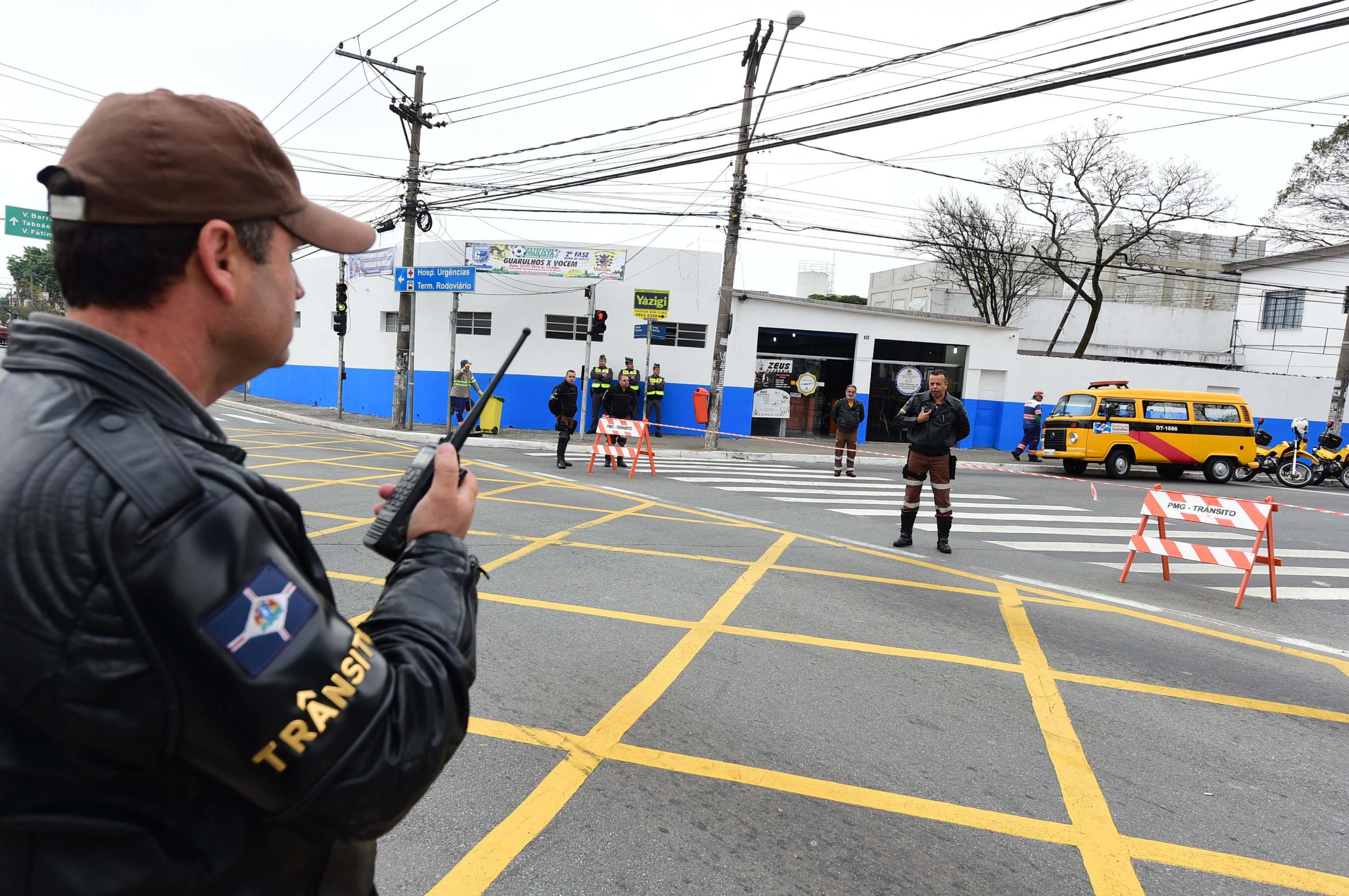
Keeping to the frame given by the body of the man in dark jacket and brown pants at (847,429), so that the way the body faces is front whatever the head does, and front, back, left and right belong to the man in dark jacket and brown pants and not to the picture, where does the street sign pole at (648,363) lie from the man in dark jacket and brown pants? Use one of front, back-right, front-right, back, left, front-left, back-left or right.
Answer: back-right

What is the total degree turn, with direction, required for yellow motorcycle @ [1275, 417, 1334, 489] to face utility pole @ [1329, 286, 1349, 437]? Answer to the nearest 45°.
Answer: approximately 135° to its right

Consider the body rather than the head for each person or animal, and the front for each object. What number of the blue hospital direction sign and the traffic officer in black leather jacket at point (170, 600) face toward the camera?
1

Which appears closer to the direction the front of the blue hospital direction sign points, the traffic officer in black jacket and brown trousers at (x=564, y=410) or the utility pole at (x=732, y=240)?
the traffic officer in black jacket and brown trousers

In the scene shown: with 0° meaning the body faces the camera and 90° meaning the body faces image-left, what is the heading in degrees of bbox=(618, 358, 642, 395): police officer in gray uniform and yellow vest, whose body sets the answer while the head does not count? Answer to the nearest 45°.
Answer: approximately 0°

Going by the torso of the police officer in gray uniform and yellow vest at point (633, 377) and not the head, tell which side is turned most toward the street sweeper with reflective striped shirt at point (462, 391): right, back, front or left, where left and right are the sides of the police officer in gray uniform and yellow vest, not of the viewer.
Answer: right

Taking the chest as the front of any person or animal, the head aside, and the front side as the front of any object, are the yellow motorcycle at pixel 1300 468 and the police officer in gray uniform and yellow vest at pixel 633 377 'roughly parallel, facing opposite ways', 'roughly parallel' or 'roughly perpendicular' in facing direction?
roughly perpendicular

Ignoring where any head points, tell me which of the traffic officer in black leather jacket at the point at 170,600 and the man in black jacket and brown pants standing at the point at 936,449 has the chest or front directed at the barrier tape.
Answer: the traffic officer in black leather jacket

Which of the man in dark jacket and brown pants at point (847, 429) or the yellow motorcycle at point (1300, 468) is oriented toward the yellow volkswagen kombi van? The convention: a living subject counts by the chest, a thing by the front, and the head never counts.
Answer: the yellow motorcycle

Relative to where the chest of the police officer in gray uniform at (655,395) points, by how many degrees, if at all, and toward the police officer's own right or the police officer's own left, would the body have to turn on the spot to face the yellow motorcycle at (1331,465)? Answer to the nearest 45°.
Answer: approximately 90° to the police officer's own left

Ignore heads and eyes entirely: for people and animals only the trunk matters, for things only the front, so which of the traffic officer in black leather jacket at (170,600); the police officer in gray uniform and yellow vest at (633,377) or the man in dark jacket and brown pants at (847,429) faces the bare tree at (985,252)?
the traffic officer in black leather jacket

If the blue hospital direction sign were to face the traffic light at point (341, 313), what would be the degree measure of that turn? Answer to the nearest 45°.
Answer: approximately 135° to its right
